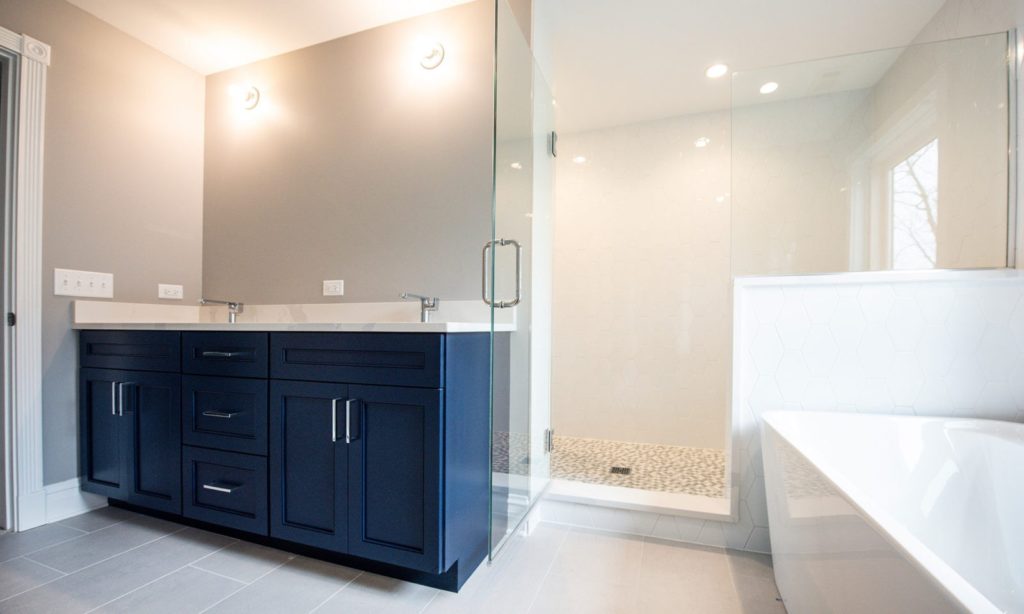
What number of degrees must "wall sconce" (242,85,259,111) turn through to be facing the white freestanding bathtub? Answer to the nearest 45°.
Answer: approximately 90° to its left

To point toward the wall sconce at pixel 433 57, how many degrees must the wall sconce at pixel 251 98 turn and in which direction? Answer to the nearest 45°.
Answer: approximately 90° to its left

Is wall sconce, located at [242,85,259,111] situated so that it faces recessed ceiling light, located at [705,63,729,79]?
no

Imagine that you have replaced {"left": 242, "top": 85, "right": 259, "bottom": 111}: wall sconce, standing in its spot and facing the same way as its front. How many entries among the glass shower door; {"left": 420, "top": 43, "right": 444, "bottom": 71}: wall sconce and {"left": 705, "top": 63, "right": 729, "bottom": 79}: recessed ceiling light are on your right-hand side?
0

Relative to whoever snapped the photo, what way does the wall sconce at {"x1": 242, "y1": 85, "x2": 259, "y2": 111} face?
facing the viewer and to the left of the viewer

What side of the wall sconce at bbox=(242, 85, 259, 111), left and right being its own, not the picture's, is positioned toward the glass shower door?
left

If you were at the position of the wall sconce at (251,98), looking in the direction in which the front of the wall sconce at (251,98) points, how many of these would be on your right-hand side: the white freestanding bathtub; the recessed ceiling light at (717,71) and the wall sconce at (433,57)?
0

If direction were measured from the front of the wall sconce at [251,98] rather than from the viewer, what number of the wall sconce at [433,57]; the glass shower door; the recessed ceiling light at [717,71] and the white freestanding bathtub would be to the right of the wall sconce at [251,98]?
0

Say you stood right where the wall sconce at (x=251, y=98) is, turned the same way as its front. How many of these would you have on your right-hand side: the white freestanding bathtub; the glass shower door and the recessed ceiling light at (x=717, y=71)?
0

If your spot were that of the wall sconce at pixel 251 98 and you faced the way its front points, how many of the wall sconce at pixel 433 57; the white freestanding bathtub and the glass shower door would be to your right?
0
